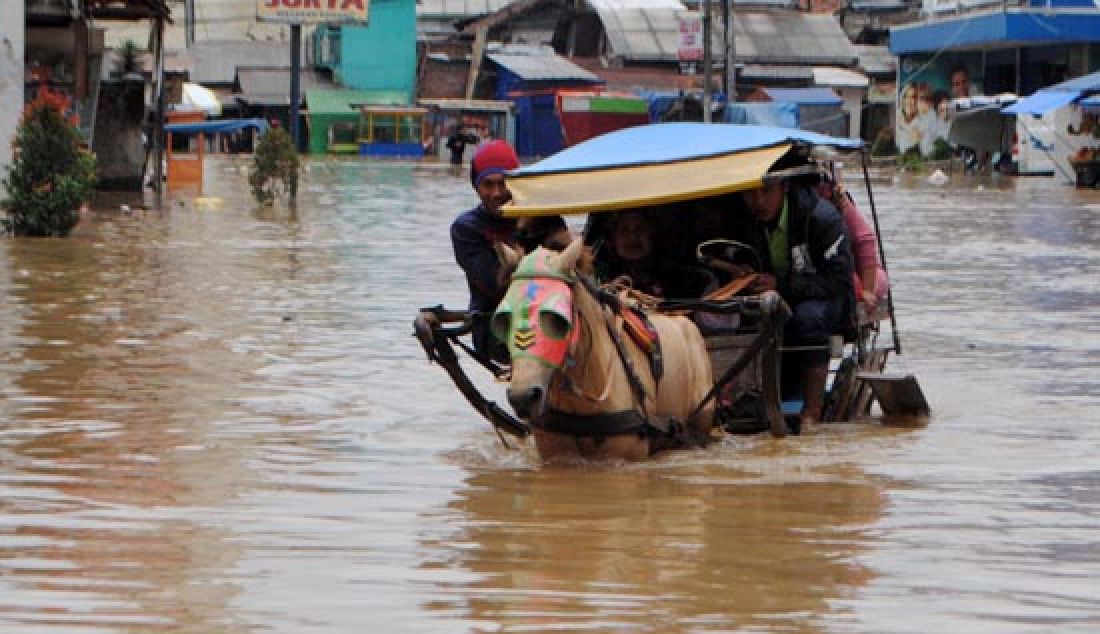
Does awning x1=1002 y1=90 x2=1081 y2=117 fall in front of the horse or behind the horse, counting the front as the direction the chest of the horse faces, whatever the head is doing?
behind

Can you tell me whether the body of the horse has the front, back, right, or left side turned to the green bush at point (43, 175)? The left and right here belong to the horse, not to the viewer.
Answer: right

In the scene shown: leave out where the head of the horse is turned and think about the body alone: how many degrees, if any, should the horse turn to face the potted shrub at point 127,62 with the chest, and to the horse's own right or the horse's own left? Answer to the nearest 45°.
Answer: approximately 135° to the horse's own right

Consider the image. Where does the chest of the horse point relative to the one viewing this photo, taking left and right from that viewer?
facing the viewer and to the left of the viewer

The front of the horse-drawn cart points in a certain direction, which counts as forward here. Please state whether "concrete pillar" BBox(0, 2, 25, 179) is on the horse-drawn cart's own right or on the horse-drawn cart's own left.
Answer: on the horse-drawn cart's own right

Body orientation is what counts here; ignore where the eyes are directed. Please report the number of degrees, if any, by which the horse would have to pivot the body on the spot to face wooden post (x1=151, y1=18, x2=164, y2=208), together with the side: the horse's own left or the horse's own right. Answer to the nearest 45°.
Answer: approximately 135° to the horse's own right

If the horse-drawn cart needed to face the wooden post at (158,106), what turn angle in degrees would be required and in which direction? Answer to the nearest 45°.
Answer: approximately 135° to its right

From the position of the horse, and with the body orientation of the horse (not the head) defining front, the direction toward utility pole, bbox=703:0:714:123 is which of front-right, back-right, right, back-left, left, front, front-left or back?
back-right

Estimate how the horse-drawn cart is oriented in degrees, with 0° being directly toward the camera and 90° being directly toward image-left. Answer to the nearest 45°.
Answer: approximately 45°

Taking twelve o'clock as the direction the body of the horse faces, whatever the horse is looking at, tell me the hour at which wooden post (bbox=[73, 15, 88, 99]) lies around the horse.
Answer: The wooden post is roughly at 4 o'clock from the horse.
